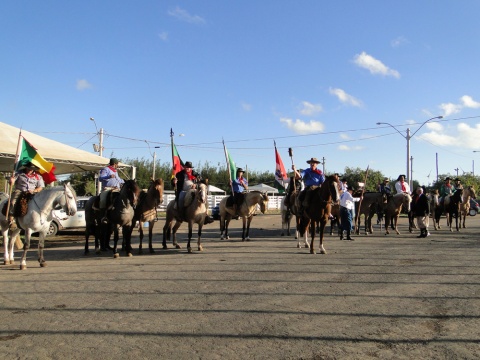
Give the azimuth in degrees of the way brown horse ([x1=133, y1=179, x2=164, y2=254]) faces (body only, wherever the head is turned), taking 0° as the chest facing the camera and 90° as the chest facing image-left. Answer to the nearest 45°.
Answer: approximately 315°

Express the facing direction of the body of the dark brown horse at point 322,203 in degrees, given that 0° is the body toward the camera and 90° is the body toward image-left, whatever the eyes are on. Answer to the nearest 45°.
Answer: approximately 315°

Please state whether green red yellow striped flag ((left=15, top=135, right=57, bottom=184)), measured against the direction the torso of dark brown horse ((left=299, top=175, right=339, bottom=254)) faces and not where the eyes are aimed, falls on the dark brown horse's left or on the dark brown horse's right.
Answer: on the dark brown horse's right

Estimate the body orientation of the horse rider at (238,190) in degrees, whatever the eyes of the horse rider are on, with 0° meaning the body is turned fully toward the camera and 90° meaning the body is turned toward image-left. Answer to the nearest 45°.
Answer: approximately 315°

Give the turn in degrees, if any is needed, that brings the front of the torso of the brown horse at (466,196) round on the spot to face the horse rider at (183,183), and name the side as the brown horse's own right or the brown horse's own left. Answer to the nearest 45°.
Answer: approximately 90° to the brown horse's own right

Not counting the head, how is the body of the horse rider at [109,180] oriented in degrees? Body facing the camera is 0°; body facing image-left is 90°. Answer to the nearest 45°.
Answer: approximately 315°

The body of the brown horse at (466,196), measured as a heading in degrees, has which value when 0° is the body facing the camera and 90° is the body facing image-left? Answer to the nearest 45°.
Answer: approximately 315°
